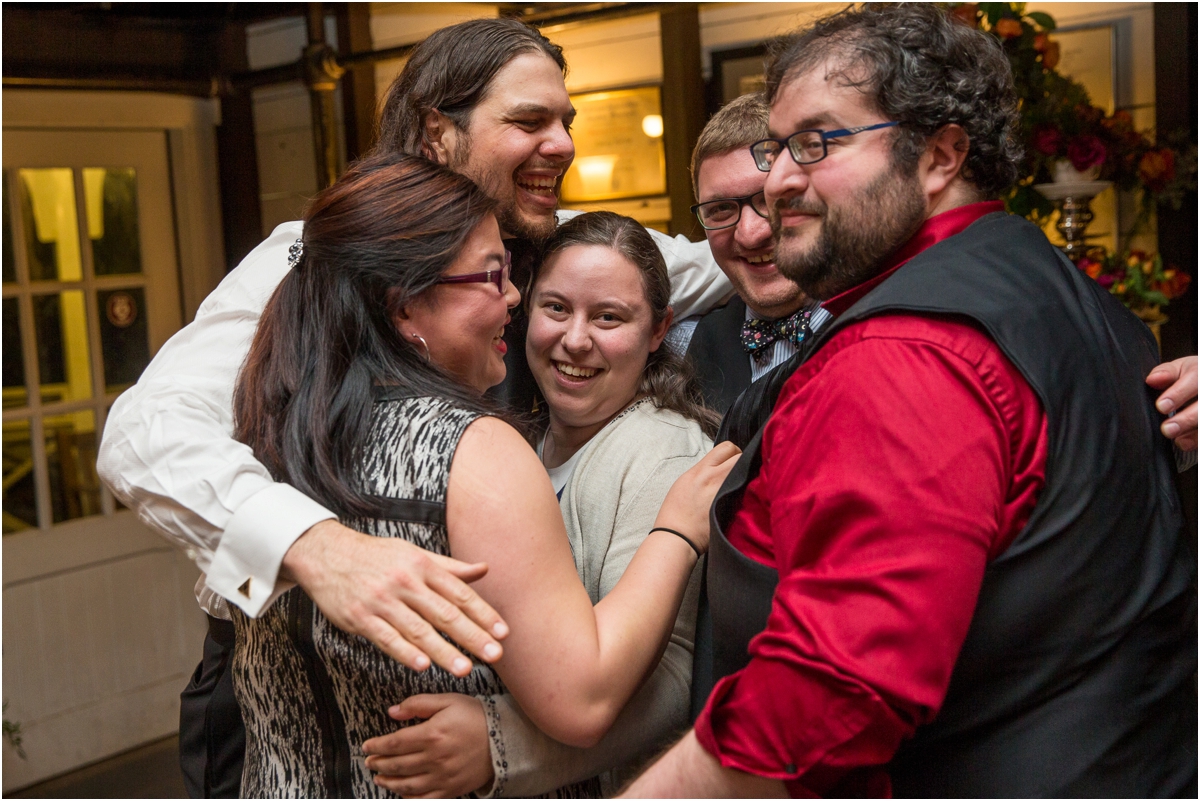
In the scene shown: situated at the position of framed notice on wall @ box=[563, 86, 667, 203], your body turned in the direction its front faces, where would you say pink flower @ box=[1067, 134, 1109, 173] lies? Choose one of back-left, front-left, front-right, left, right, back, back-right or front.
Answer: front-left

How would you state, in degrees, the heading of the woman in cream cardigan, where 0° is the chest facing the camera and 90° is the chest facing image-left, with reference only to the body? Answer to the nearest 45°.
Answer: approximately 45°

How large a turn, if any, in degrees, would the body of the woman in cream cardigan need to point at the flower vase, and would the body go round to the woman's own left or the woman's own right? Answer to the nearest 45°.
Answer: approximately 180°

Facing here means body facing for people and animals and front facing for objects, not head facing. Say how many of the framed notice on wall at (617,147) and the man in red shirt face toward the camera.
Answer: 1

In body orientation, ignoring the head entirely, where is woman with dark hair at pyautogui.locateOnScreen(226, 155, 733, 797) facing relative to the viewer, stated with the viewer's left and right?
facing away from the viewer and to the right of the viewer

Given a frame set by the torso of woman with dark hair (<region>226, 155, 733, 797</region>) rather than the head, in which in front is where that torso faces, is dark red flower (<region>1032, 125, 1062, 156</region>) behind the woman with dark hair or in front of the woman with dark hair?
in front

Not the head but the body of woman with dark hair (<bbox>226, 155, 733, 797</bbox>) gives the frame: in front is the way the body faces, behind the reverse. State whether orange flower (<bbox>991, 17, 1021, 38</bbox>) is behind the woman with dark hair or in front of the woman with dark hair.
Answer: in front

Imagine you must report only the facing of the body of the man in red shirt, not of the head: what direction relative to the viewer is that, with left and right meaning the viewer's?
facing away from the viewer and to the left of the viewer

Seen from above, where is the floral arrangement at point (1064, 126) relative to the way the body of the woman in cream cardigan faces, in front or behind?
behind
